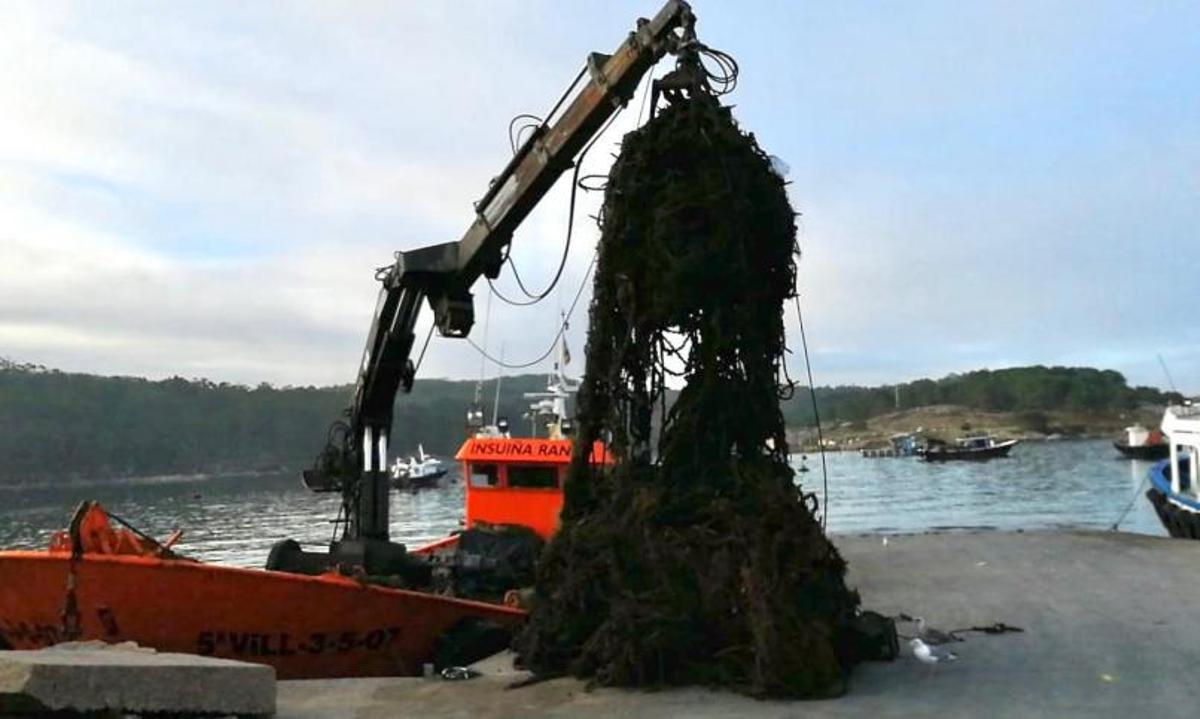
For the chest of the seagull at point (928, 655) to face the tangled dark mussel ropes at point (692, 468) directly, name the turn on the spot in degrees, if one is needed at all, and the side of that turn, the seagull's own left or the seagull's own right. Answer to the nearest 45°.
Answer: approximately 45° to the seagull's own left

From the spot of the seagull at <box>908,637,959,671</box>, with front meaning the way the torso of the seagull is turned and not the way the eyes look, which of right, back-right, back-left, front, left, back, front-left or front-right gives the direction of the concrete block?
front-left

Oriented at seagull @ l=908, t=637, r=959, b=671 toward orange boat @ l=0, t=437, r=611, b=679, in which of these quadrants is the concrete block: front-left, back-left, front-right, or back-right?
front-left

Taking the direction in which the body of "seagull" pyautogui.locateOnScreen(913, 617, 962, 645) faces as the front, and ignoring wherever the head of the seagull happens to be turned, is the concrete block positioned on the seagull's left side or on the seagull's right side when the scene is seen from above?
on the seagull's left side

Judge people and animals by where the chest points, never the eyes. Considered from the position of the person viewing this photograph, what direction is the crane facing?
facing to the right of the viewer

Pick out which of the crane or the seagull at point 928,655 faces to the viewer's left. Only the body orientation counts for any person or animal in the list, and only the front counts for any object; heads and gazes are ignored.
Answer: the seagull

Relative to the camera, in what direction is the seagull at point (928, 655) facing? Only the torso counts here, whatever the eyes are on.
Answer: to the viewer's left

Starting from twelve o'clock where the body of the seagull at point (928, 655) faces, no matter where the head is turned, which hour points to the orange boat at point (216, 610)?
The orange boat is roughly at 12 o'clock from the seagull.

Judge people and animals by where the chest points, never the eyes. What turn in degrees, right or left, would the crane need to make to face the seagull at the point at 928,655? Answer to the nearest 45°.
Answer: approximately 45° to its right

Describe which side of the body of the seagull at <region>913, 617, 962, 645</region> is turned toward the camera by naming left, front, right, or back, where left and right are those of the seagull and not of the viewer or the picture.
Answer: left

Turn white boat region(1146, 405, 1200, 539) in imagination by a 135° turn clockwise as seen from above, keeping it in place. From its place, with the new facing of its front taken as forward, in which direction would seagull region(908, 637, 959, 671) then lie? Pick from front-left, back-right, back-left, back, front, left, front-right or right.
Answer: back

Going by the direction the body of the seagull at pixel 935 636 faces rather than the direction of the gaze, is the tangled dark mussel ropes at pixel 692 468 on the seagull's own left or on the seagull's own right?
on the seagull's own left

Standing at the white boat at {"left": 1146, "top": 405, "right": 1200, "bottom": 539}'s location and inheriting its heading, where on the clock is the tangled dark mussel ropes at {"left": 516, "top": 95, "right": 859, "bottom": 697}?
The tangled dark mussel ropes is roughly at 11 o'clock from the white boat.

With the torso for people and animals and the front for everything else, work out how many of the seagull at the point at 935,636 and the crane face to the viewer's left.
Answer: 1

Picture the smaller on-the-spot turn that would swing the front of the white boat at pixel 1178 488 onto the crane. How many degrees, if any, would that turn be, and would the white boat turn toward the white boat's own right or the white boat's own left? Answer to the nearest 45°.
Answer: approximately 45° to the white boat's own left
